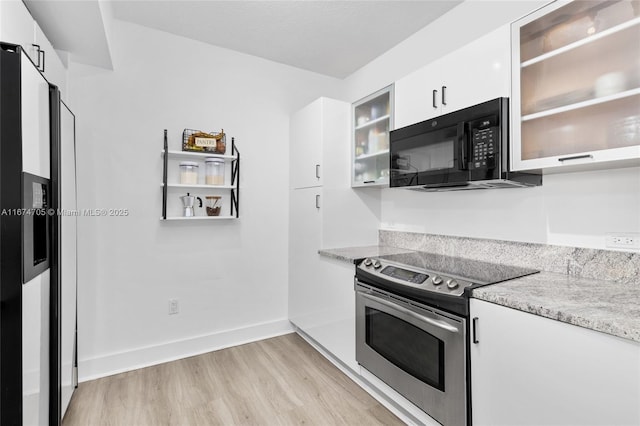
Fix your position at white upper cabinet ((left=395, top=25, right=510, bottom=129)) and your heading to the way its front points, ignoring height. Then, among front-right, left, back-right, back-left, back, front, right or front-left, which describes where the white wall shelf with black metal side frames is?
front-right

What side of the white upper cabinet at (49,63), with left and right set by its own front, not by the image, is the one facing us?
right

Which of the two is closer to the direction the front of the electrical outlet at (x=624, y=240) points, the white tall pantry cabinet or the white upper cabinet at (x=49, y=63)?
the white upper cabinet

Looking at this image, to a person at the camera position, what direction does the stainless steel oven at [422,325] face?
facing the viewer and to the left of the viewer

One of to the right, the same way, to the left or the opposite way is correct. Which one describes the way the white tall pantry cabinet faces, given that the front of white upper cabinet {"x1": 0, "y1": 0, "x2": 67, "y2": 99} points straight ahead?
the opposite way

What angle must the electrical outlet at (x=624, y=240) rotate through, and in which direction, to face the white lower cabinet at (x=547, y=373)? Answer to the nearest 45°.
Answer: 0° — it already faces it

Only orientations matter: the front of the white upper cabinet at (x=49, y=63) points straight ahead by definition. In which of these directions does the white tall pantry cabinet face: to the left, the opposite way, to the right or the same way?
the opposite way

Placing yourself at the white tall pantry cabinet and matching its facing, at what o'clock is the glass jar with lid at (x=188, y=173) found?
The glass jar with lid is roughly at 1 o'clock from the white tall pantry cabinet.

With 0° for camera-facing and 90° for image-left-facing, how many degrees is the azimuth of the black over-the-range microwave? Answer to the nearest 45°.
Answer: approximately 45°

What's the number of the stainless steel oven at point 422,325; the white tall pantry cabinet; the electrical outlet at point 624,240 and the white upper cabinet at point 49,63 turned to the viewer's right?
1

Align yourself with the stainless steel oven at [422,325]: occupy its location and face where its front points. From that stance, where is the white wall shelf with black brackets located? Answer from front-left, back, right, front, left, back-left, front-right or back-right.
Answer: front-right

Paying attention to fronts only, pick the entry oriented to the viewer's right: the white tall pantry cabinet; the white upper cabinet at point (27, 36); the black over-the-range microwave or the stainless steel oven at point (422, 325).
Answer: the white upper cabinet
